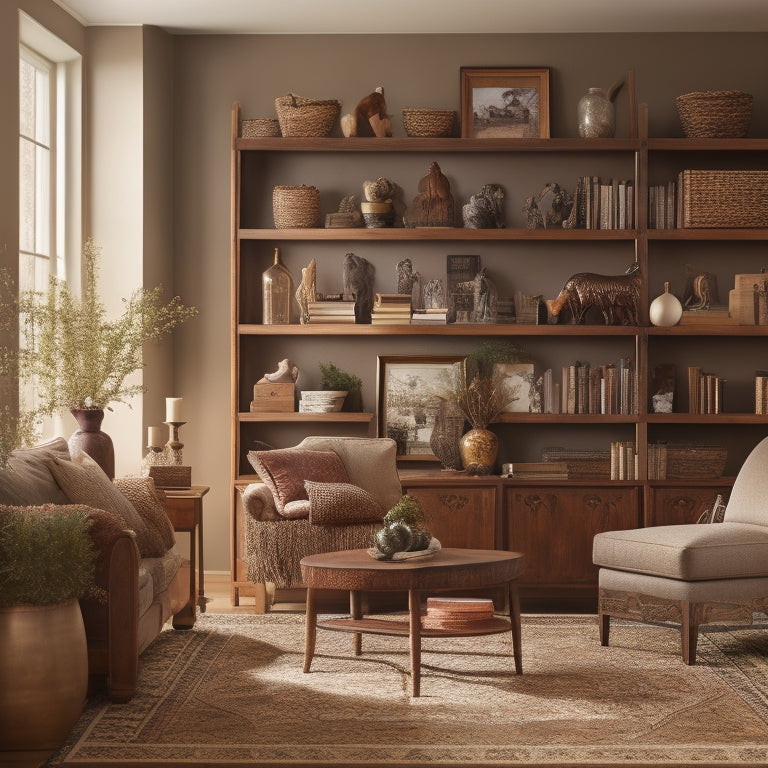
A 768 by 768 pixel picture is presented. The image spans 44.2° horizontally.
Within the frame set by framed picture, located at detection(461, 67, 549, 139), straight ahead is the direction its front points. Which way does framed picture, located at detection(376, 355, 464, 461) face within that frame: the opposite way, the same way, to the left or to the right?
the same way

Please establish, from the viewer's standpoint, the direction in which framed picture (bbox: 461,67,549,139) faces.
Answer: facing the viewer

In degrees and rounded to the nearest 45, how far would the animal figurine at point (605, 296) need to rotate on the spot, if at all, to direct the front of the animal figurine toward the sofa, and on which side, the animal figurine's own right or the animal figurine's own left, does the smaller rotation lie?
approximately 45° to the animal figurine's own left

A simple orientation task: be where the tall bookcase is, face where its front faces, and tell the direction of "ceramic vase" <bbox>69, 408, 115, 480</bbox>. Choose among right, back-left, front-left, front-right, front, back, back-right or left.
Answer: front-right

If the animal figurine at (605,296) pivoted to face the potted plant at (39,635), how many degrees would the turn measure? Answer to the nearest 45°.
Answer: approximately 45° to its left

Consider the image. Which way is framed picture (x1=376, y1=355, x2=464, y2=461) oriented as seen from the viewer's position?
toward the camera

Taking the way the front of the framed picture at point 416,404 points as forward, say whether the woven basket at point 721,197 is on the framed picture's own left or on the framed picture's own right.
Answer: on the framed picture's own left

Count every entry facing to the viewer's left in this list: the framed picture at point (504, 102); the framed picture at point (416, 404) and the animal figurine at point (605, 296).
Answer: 1

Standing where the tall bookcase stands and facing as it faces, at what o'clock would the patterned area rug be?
The patterned area rug is roughly at 12 o'clock from the tall bookcase.

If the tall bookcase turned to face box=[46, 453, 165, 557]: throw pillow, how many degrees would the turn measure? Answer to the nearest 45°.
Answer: approximately 45° to its right

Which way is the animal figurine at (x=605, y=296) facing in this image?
to the viewer's left

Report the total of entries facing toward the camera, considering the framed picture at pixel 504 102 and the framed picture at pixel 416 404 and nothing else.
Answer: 2

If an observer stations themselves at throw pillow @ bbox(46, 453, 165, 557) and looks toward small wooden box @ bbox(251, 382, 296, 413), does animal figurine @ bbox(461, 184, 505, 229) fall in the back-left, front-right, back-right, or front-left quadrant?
front-right

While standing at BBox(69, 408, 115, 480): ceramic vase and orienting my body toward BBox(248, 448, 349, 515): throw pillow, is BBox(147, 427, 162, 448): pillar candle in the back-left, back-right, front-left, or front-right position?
front-left

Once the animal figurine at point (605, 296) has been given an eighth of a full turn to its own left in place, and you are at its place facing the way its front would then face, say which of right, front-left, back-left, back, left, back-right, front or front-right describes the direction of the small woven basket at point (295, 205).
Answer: front-right

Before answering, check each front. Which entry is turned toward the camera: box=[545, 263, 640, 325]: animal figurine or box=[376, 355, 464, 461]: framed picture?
the framed picture
